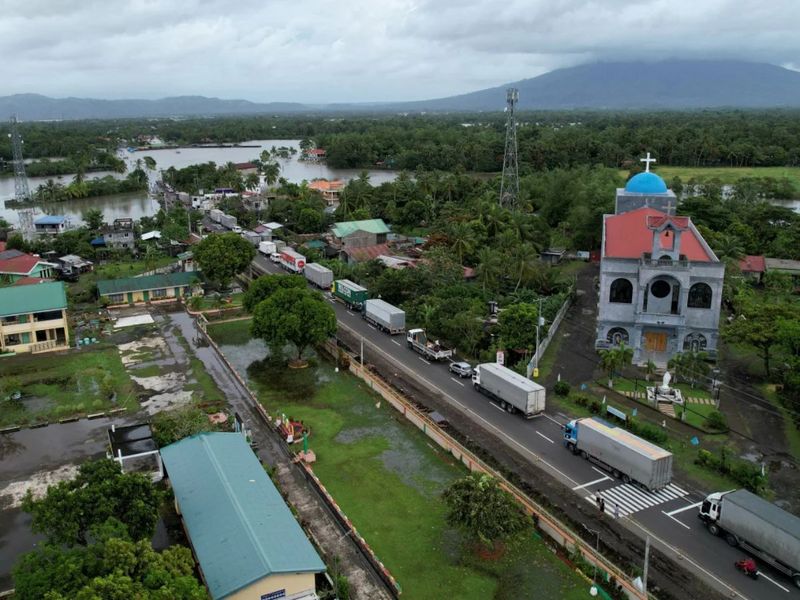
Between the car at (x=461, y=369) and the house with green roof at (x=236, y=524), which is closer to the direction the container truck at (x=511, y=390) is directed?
the car

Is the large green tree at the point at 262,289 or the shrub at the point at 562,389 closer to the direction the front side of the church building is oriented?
the shrub

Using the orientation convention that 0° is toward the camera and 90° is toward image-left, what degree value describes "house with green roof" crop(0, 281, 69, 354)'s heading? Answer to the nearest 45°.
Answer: approximately 0°

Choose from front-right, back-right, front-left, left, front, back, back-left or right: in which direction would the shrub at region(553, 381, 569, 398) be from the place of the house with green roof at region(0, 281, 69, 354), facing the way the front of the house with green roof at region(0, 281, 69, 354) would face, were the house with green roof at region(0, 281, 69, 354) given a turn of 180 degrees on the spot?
back-right

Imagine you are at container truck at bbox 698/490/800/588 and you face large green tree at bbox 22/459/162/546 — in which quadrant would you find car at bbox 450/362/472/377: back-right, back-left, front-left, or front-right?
front-right

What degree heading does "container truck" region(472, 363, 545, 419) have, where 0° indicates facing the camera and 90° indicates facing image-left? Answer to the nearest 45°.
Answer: approximately 135°

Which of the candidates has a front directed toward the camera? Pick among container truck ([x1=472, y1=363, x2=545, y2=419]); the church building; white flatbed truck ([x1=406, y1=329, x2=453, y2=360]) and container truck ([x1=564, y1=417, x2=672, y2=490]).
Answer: the church building

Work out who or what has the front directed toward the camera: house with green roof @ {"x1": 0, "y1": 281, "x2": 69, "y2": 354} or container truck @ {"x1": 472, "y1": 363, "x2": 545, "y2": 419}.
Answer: the house with green roof

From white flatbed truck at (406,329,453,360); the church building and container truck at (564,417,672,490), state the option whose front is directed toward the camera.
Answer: the church building

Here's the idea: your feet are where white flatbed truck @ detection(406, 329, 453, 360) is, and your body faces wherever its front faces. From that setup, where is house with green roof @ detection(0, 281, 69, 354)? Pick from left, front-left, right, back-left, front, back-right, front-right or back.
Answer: front-left

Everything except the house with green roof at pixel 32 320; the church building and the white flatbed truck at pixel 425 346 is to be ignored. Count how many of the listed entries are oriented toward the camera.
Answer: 2

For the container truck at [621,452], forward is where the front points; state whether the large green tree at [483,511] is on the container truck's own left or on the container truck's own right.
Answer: on the container truck's own left

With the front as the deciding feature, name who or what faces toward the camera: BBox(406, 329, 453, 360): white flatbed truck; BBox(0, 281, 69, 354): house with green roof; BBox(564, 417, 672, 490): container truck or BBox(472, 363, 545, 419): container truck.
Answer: the house with green roof

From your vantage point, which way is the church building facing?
toward the camera

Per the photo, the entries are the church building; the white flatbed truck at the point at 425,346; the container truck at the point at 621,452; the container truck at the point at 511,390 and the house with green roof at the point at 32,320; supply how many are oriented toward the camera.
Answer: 2

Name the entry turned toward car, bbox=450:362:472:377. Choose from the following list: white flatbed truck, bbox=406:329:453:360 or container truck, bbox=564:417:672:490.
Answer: container truck, bbox=564:417:672:490

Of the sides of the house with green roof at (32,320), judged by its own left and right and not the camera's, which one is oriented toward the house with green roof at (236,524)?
front

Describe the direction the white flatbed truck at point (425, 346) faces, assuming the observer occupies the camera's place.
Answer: facing away from the viewer and to the left of the viewer

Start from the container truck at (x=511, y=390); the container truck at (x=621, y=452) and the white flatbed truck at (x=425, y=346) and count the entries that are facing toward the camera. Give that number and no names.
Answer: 0
